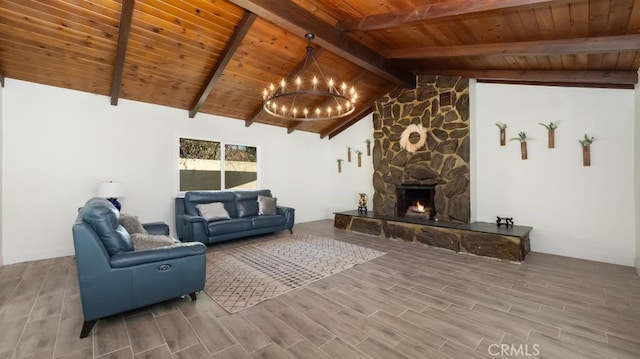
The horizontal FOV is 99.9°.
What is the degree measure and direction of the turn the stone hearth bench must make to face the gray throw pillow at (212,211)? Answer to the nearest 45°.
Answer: approximately 45° to its right

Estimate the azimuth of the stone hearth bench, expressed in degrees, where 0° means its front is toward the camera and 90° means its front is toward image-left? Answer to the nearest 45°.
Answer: approximately 45°

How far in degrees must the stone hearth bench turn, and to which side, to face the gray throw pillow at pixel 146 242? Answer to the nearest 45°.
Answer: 0° — it already faces it

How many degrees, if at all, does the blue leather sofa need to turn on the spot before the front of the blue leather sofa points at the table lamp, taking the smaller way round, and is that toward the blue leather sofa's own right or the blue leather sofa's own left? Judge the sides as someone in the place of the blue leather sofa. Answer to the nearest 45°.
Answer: approximately 135° to the blue leather sofa's own right

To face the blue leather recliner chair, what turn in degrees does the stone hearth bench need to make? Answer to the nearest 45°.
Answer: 0° — it already faces it

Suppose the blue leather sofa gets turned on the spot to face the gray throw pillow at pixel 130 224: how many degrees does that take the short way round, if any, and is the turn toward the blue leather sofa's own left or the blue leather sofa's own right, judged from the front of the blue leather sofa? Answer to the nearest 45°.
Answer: approximately 90° to the blue leather sofa's own right

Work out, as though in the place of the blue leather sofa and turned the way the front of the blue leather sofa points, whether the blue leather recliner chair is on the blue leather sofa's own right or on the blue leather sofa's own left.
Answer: on the blue leather sofa's own right
